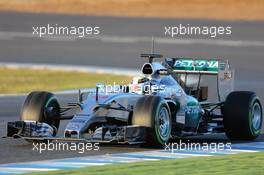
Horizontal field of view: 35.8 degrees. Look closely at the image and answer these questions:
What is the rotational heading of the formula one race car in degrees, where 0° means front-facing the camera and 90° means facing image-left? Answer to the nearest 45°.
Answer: approximately 45°
